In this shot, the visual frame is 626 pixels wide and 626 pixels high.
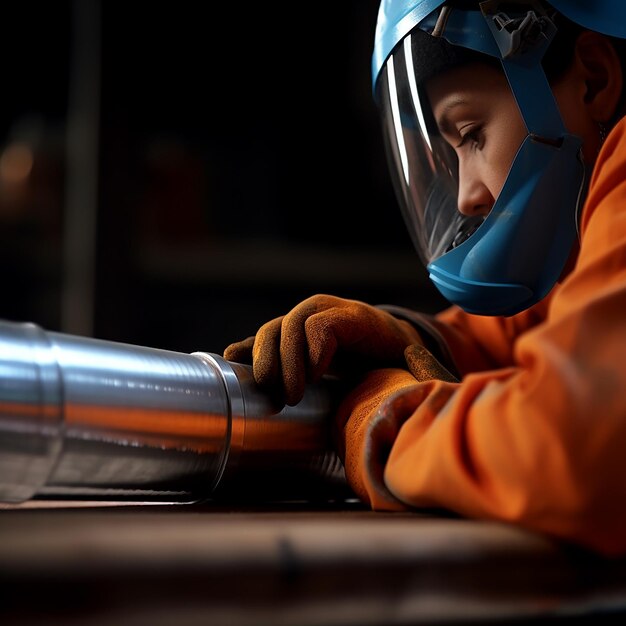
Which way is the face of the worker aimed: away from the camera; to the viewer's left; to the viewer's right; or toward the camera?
to the viewer's left

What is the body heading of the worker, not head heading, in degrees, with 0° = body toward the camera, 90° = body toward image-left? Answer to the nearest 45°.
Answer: approximately 90°
